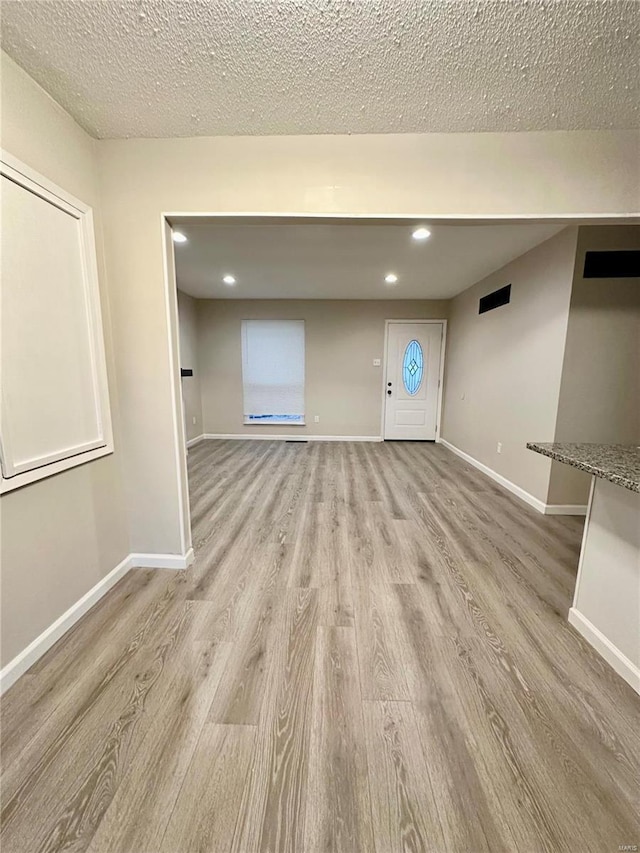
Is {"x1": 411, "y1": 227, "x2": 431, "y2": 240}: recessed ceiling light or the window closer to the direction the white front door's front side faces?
the recessed ceiling light

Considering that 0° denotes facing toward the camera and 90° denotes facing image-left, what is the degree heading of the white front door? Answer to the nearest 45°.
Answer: approximately 0°

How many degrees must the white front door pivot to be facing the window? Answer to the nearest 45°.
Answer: approximately 90° to its right

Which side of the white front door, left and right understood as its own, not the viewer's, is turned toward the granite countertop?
front

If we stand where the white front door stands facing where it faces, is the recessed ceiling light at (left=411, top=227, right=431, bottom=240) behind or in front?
in front
